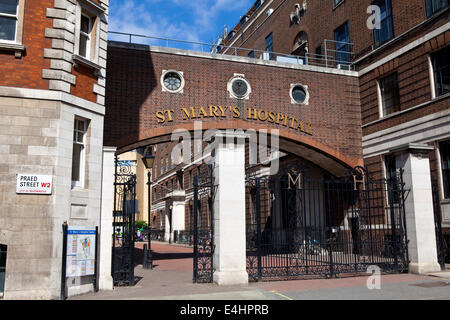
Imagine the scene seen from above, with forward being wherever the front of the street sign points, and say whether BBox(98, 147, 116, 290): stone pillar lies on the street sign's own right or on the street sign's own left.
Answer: on the street sign's own left

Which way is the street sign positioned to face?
toward the camera

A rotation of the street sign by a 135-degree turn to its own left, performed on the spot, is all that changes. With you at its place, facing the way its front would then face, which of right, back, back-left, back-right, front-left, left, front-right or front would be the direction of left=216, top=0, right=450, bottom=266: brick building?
front-right

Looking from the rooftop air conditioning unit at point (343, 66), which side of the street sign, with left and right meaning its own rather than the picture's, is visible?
left

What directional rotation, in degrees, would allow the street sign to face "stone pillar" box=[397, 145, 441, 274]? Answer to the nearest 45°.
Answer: approximately 90° to its left

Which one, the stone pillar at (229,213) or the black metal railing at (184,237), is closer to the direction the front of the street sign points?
the stone pillar

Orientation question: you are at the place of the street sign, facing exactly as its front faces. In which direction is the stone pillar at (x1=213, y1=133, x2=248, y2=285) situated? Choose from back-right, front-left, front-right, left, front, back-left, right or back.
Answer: left
